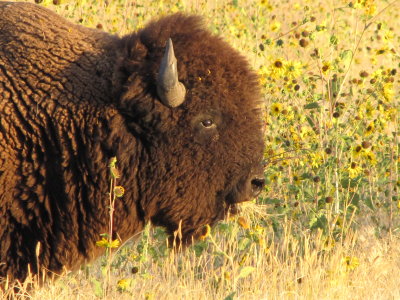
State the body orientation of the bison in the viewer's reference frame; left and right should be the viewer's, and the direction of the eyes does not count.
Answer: facing to the right of the viewer

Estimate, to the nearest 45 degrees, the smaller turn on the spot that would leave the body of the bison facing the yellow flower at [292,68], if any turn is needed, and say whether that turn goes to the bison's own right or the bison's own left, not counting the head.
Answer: approximately 45° to the bison's own left

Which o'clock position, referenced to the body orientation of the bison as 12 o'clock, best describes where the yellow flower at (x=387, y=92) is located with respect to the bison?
The yellow flower is roughly at 11 o'clock from the bison.

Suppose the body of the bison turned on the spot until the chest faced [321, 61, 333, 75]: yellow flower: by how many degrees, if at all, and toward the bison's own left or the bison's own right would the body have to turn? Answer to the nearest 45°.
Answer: approximately 45° to the bison's own left
